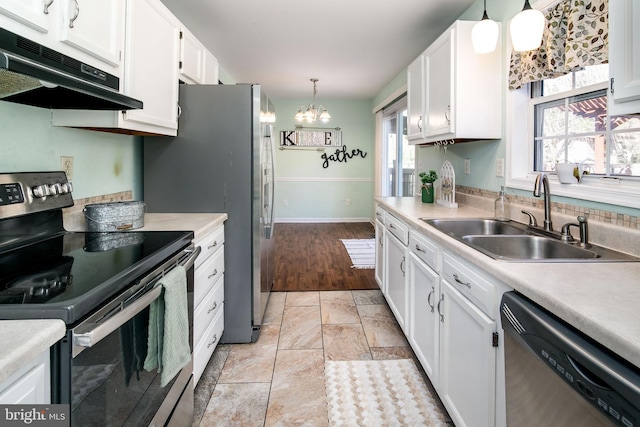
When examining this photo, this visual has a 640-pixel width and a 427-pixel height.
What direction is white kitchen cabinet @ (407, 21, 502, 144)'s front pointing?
to the viewer's left

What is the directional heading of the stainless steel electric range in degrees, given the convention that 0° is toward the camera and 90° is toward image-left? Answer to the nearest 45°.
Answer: approximately 315°

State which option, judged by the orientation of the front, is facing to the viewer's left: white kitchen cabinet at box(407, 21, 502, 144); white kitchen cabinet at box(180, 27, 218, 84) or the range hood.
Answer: white kitchen cabinet at box(407, 21, 502, 144)

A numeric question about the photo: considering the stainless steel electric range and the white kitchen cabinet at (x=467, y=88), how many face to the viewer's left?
1

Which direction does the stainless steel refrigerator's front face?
to the viewer's right

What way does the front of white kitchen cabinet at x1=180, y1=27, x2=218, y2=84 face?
to the viewer's right
